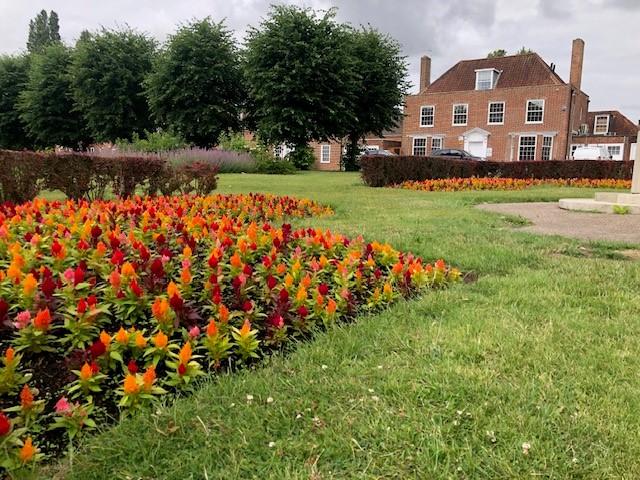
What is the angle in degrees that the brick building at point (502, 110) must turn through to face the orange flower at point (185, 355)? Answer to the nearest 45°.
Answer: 0° — it already faces it

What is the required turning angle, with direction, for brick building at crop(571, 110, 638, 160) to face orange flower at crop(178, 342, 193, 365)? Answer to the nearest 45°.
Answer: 0° — it already faces it

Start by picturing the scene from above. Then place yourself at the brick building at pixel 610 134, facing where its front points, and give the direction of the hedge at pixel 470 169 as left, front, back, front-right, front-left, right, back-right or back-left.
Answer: front

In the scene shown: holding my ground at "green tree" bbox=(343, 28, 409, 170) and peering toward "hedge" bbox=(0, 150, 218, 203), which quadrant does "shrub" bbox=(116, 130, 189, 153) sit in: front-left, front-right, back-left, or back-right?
front-right

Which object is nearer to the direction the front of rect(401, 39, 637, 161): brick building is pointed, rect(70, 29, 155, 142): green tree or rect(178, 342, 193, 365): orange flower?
the orange flower

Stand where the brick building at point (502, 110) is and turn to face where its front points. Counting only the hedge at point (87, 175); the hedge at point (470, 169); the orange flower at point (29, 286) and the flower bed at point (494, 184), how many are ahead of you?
4

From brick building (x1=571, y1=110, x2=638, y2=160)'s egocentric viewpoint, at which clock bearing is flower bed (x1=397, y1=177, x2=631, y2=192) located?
The flower bed is roughly at 12 o'clock from the brick building.

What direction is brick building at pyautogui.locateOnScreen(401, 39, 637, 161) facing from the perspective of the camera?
toward the camera

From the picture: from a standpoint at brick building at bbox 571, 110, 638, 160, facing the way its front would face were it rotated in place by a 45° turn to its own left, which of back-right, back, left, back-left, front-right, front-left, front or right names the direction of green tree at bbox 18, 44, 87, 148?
right

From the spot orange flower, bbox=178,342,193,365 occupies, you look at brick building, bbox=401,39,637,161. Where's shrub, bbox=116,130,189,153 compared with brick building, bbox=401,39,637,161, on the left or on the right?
left

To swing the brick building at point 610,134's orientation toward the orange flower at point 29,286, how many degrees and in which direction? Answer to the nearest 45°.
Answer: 0° — it already faces it

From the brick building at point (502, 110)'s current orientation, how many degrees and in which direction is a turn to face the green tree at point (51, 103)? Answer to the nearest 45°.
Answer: approximately 45° to its right

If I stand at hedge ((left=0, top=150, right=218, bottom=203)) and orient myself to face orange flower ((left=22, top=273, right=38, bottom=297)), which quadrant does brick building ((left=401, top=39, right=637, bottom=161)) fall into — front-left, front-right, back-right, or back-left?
back-left
